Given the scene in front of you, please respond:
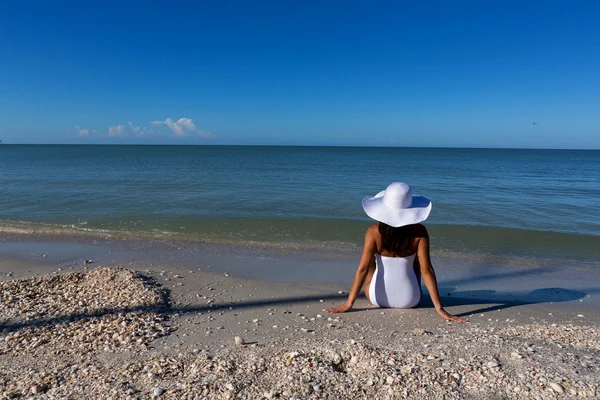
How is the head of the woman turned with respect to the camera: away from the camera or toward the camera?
away from the camera

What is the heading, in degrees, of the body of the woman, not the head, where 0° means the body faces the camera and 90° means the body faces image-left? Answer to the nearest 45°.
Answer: approximately 180°
